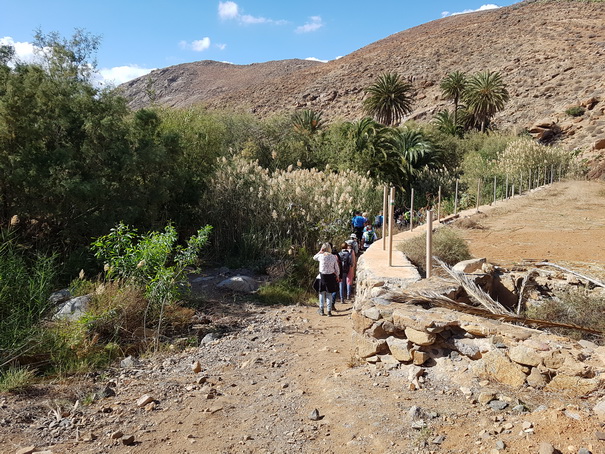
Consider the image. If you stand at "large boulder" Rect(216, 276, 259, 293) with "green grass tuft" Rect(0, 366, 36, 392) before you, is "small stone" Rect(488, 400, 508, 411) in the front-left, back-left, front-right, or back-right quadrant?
front-left

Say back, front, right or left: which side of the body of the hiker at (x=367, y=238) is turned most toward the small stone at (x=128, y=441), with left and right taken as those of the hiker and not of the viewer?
back

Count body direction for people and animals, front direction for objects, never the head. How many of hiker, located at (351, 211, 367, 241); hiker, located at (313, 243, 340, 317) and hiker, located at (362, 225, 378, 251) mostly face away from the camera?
3

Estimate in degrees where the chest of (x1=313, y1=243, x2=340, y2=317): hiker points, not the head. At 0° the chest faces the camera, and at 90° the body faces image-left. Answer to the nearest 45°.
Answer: approximately 180°

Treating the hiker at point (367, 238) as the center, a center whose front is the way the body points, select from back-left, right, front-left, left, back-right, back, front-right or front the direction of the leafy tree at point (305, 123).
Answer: front

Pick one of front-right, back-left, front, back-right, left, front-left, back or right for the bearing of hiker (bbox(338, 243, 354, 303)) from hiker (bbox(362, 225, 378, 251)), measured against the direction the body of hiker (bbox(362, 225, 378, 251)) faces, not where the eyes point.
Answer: back

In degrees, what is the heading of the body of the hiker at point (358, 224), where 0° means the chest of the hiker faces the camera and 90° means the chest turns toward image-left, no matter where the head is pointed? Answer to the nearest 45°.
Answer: approximately 180°

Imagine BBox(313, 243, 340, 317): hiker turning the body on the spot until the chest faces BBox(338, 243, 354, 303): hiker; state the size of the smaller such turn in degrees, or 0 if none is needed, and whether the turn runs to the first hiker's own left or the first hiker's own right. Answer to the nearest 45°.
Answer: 0° — they already face them

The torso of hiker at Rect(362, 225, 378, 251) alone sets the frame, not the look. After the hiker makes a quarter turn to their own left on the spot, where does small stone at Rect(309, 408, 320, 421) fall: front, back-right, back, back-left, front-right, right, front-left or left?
left

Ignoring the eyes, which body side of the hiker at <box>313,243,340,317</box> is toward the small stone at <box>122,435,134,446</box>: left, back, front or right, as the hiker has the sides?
back

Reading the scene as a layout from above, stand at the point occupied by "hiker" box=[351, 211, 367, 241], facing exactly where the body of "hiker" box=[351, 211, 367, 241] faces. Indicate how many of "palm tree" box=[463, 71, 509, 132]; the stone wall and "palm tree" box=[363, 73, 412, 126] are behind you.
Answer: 1

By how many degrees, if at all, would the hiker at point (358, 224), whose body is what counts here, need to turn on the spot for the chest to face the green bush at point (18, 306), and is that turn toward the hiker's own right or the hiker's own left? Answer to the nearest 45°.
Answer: approximately 135° to the hiker's own left

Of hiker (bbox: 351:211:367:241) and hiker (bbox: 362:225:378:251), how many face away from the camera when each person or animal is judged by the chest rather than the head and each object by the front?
2

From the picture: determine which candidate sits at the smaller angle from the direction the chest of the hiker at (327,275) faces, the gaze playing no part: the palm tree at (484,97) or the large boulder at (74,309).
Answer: the palm tree

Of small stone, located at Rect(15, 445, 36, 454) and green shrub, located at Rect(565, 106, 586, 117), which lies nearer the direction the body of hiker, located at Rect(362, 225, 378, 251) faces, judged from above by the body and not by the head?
the green shrub

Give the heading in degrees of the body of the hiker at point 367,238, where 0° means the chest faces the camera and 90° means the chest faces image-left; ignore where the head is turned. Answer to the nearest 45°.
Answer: approximately 180°

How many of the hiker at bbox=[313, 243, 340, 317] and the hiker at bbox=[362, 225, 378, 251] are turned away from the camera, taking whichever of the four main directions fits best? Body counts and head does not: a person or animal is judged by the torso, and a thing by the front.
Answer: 2

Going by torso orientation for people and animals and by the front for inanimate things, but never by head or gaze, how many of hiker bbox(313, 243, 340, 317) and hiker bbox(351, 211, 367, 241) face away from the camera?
2
